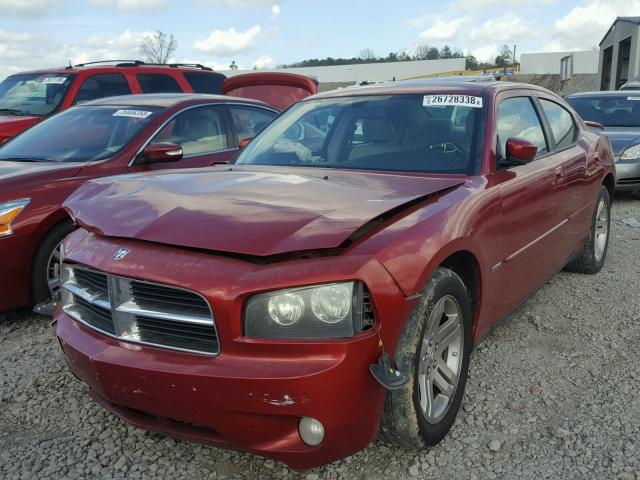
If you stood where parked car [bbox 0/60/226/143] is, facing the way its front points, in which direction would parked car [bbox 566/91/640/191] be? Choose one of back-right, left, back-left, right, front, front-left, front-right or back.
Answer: back-left

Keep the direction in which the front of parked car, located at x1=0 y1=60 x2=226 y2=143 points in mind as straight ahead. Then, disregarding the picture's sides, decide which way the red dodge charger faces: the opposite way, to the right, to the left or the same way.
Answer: the same way

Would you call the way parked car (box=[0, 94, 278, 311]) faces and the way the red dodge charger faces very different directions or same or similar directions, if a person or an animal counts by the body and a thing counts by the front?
same or similar directions

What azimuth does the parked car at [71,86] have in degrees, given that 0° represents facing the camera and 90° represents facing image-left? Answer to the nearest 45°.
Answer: approximately 45°

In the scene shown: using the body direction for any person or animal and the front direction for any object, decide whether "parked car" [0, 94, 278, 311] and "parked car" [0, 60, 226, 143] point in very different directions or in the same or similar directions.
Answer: same or similar directions

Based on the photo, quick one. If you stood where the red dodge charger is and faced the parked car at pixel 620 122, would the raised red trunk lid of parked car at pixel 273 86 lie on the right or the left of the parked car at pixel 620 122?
left

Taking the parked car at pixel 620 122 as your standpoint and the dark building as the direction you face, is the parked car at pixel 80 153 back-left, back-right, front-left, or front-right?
back-left

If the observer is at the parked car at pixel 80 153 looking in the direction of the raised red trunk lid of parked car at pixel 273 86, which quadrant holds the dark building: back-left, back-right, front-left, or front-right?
front-right

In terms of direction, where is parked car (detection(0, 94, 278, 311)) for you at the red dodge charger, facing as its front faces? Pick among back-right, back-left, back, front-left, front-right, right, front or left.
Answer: right

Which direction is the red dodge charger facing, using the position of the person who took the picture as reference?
facing the viewer and to the left of the viewer

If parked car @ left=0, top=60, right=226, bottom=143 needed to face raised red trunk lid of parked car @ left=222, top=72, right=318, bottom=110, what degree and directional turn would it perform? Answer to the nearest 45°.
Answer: approximately 135° to its left

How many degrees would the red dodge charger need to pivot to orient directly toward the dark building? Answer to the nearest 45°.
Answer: approximately 180°

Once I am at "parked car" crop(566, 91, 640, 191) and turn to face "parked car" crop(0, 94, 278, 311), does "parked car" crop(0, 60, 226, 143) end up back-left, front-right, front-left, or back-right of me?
front-right

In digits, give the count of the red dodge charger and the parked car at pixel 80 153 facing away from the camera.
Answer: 0

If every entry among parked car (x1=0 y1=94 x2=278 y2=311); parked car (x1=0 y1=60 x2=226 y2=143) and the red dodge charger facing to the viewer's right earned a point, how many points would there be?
0
